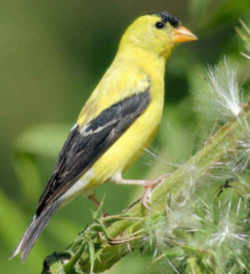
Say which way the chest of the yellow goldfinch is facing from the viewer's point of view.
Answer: to the viewer's right
